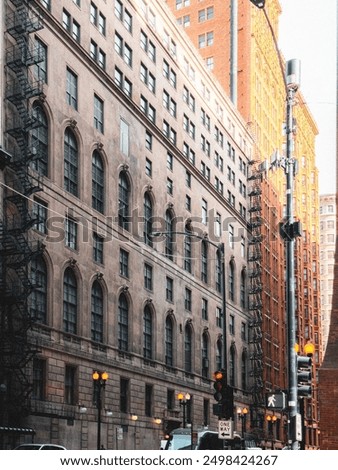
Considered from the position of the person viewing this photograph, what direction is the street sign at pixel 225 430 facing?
facing the viewer

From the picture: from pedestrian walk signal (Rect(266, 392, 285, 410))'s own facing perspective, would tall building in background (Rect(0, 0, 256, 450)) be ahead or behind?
behind

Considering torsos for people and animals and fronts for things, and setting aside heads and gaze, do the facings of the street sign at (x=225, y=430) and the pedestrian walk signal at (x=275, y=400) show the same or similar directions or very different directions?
same or similar directions

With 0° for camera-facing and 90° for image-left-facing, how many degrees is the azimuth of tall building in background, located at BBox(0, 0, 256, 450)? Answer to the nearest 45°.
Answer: approximately 315°

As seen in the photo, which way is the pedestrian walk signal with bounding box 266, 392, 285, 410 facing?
toward the camera

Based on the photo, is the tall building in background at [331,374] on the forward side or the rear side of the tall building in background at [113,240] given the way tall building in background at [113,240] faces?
on the forward side
